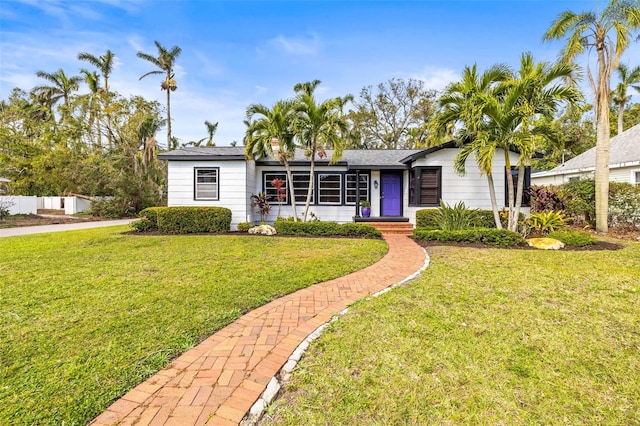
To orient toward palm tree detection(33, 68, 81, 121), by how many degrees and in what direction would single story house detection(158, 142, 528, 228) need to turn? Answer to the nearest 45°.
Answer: approximately 135° to its right

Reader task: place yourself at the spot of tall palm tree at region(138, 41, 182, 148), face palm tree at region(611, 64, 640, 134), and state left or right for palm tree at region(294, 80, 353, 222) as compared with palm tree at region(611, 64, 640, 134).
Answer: right

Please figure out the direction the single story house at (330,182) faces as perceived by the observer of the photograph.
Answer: facing the viewer

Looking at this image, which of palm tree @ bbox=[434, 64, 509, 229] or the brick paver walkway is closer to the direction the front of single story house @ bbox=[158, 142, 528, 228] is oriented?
the brick paver walkway

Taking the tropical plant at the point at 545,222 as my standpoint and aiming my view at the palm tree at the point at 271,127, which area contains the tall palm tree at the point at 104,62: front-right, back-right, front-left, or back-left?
front-right

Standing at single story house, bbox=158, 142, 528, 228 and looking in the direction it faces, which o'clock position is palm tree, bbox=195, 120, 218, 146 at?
The palm tree is roughly at 5 o'clock from the single story house.

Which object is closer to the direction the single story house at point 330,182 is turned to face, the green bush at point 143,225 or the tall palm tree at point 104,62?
the green bush

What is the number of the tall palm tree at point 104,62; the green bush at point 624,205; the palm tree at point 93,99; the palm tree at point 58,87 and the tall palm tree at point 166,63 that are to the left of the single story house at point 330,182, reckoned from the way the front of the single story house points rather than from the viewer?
1

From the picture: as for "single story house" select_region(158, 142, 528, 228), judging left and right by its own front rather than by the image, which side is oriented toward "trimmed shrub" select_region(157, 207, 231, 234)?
right

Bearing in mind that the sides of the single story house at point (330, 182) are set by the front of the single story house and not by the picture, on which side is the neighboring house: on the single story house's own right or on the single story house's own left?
on the single story house's own left

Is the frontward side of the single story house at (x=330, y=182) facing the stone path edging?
yes
